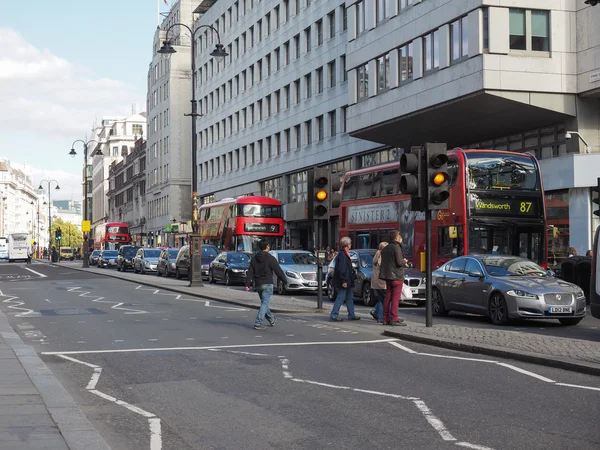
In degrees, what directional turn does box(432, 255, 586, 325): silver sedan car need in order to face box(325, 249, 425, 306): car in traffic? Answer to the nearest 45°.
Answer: approximately 180°

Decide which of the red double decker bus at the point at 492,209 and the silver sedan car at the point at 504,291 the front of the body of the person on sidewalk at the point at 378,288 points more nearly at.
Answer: the silver sedan car

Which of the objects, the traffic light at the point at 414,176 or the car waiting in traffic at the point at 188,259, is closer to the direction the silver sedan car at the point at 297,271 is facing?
the traffic light

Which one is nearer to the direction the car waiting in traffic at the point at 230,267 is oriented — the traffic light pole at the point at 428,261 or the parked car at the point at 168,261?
the traffic light pole

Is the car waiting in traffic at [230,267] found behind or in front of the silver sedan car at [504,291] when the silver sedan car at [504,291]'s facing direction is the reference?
behind

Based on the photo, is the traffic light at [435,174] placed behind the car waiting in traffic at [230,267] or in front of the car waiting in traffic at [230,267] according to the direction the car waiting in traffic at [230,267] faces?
in front

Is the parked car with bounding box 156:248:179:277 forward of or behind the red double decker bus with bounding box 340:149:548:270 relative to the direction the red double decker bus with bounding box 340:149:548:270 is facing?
behind

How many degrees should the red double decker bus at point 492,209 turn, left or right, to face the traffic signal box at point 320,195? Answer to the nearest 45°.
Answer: approximately 90° to its right

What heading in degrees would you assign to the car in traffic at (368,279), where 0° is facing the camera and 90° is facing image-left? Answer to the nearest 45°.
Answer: approximately 315°
